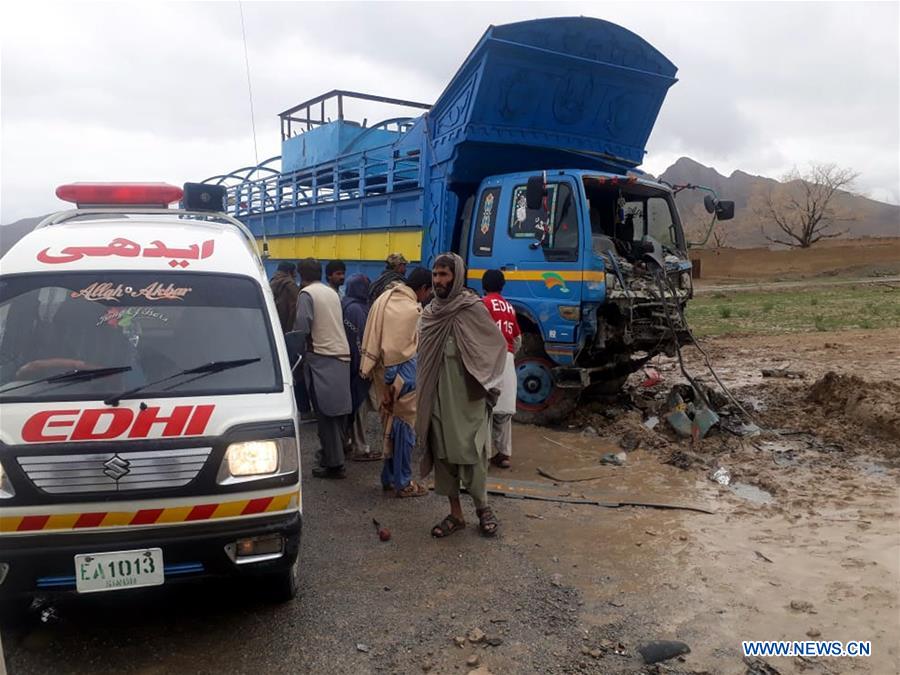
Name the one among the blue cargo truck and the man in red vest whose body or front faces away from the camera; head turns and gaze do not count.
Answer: the man in red vest

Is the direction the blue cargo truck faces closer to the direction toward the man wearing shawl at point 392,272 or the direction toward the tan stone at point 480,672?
the tan stone

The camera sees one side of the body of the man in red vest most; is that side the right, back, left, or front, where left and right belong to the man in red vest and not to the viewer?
back

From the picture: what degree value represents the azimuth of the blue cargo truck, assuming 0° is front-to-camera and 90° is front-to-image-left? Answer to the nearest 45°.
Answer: approximately 315°

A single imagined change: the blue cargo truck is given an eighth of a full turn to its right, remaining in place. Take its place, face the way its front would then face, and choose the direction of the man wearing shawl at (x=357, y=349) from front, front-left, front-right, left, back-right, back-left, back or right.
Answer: front-right

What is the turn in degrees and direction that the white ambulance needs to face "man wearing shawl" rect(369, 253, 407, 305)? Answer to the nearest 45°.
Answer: approximately 135° to its left

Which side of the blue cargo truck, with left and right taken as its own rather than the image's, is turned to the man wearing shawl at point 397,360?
right
